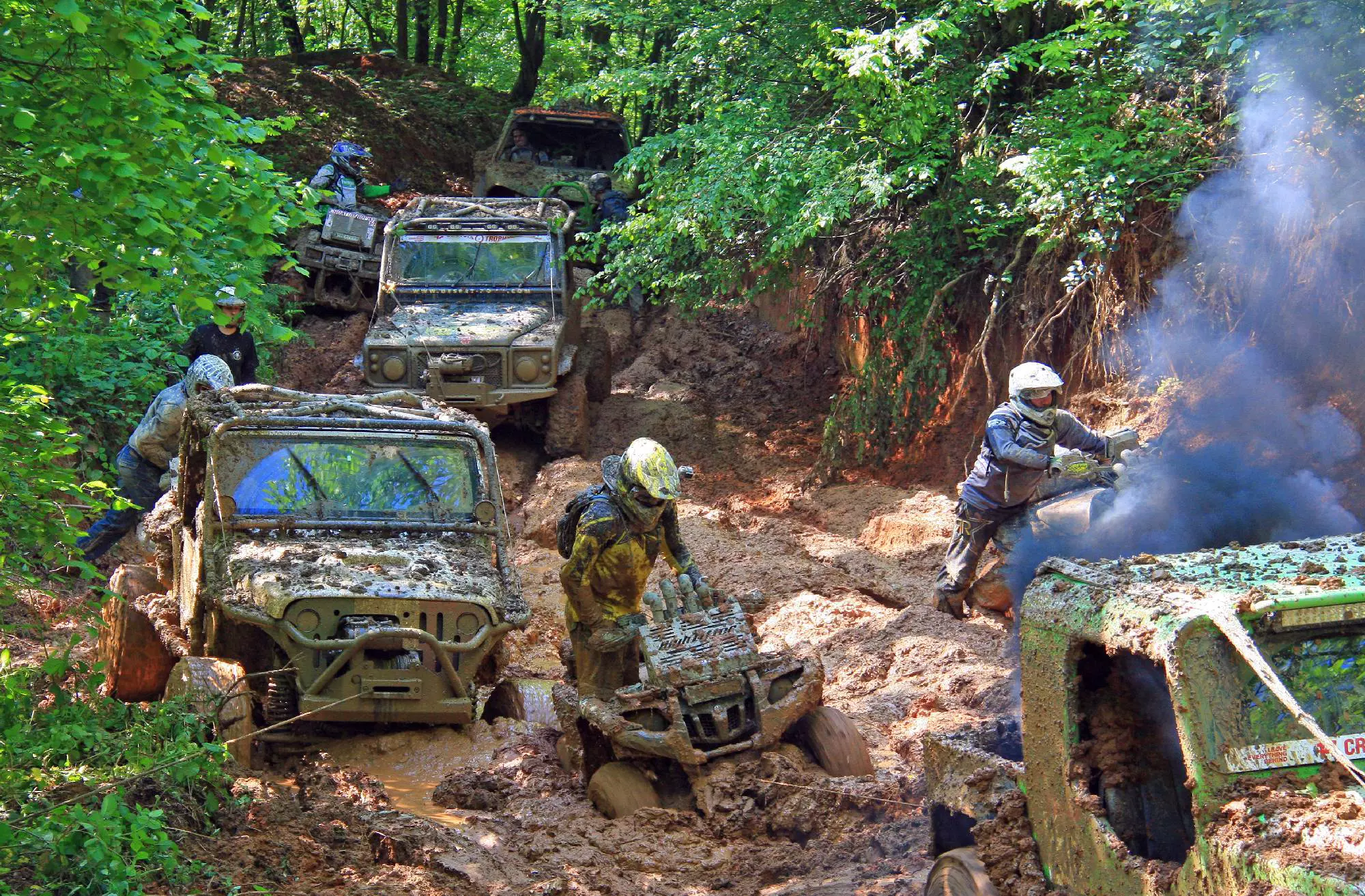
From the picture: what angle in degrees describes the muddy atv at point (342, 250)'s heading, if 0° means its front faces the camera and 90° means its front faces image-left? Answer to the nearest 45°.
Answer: approximately 0°

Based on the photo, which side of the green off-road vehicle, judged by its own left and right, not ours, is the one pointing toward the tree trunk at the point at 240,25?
back

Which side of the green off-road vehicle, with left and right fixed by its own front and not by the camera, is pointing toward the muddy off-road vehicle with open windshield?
back

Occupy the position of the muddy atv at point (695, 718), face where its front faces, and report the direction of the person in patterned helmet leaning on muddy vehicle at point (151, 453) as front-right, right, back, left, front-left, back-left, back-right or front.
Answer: back-right

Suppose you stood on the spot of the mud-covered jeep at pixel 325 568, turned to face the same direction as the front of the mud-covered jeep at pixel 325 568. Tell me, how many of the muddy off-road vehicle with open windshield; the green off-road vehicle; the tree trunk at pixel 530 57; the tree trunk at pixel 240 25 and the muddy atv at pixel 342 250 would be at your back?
4

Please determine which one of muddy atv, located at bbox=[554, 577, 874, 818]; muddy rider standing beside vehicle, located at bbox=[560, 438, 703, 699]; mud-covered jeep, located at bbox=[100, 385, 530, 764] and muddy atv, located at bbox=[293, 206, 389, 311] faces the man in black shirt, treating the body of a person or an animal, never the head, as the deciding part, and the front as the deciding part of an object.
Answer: muddy atv, located at bbox=[293, 206, 389, 311]

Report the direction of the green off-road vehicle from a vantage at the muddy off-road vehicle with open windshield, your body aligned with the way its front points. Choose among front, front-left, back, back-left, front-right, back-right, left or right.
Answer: front-left

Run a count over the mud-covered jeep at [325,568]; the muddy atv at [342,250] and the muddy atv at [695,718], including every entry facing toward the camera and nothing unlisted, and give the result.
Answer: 3

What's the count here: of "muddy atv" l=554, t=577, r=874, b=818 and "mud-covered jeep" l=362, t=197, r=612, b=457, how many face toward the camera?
2

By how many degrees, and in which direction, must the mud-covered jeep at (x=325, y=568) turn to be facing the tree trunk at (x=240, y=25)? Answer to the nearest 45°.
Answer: approximately 180°

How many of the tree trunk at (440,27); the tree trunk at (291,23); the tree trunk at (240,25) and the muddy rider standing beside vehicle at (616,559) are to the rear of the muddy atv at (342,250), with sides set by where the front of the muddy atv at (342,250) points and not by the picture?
3
